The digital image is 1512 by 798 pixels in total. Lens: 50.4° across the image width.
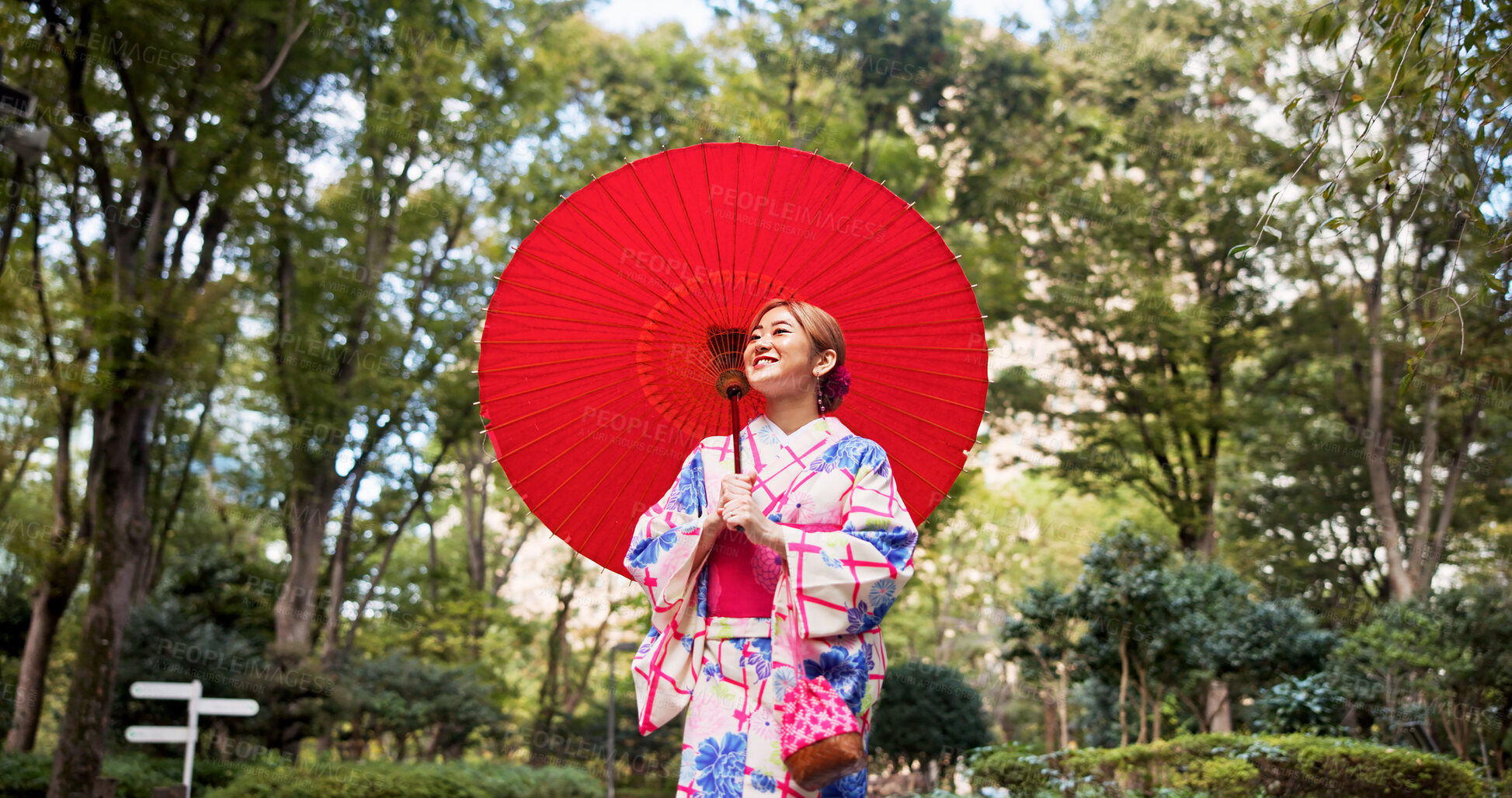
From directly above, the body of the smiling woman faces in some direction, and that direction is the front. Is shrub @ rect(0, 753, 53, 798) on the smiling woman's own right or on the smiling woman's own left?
on the smiling woman's own right

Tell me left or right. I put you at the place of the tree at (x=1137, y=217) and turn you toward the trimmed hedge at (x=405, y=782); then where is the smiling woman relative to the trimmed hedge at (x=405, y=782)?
left

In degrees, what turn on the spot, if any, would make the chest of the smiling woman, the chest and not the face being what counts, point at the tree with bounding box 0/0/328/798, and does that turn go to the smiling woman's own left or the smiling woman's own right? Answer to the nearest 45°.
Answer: approximately 90° to the smiling woman's own right

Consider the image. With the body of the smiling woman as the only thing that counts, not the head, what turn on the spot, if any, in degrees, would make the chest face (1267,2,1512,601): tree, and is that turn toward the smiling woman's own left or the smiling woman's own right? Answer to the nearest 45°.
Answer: approximately 180°

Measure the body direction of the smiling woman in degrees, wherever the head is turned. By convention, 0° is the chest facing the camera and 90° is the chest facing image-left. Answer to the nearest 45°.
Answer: approximately 45°

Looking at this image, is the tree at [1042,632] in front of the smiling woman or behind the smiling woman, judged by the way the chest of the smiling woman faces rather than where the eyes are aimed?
behind

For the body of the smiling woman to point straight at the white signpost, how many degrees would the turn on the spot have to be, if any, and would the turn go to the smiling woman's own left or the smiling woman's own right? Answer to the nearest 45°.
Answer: approximately 90° to the smiling woman's own right

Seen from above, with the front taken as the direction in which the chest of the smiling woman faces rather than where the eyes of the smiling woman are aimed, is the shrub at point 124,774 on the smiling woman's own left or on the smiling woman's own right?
on the smiling woman's own right
